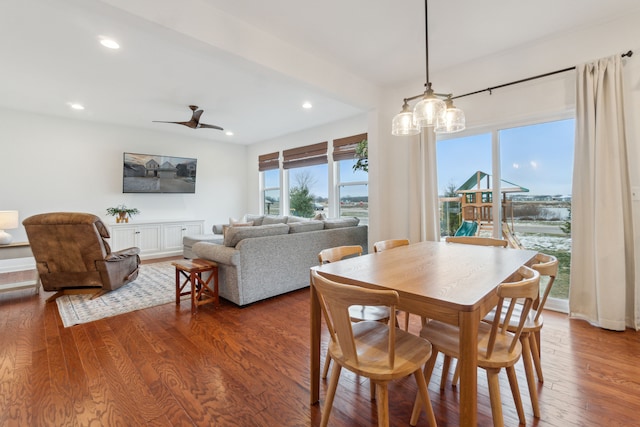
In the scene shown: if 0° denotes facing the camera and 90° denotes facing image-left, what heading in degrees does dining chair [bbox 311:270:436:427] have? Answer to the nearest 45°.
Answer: approximately 225°

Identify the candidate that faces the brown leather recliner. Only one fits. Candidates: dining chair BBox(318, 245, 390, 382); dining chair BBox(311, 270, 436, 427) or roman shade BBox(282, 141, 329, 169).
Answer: the roman shade

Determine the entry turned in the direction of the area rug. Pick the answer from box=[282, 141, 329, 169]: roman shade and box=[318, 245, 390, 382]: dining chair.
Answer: the roman shade

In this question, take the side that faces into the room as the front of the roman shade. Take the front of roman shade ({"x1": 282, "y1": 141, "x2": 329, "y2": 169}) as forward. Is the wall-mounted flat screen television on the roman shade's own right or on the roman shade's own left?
on the roman shade's own right

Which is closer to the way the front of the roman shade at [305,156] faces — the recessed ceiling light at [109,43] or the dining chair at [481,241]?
the recessed ceiling light

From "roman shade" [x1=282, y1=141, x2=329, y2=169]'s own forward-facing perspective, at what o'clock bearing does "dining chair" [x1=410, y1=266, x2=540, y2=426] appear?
The dining chair is roughly at 10 o'clock from the roman shade.

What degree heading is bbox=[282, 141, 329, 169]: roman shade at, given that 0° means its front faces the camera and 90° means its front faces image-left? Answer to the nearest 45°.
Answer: approximately 45°

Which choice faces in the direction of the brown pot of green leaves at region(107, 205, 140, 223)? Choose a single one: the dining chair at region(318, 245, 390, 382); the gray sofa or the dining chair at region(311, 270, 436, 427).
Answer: the gray sofa

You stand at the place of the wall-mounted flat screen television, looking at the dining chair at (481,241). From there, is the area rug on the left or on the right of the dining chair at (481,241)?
right

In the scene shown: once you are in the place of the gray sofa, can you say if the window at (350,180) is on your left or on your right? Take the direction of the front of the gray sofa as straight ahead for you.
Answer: on your right
